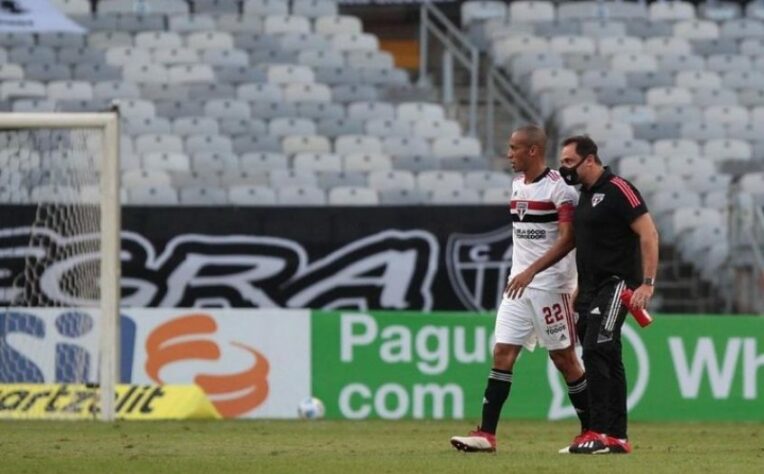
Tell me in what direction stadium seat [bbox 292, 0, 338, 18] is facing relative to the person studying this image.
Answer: facing the viewer

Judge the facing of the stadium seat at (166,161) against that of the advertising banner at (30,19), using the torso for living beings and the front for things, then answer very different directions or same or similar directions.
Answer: same or similar directions

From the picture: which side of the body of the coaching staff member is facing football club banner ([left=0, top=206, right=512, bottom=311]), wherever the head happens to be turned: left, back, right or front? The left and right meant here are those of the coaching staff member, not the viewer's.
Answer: right

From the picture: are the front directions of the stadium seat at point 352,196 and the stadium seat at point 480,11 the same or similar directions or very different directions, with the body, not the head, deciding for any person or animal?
same or similar directions

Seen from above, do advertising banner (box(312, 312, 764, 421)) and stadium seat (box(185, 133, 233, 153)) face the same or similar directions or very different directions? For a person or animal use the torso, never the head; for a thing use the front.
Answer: same or similar directions

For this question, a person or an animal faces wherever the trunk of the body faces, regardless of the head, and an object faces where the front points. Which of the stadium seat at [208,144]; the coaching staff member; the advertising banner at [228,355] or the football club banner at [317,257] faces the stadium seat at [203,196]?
the stadium seat at [208,144]

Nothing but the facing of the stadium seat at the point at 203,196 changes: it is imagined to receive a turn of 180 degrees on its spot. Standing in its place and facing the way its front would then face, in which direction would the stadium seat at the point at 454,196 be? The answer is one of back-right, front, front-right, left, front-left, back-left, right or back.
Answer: right

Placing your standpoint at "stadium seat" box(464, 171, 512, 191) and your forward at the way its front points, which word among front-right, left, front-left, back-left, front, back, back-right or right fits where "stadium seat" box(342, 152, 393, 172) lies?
right

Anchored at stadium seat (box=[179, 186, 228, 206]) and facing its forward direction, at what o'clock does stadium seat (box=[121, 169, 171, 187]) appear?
stadium seat (box=[121, 169, 171, 187]) is roughly at 4 o'clock from stadium seat (box=[179, 186, 228, 206]).

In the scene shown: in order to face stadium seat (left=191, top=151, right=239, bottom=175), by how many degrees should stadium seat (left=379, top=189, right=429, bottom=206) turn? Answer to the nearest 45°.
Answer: approximately 90° to its right

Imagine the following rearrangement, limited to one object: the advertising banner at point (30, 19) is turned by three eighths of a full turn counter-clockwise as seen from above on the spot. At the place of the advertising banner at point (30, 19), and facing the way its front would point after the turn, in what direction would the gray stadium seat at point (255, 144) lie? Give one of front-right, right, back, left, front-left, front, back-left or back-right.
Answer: right

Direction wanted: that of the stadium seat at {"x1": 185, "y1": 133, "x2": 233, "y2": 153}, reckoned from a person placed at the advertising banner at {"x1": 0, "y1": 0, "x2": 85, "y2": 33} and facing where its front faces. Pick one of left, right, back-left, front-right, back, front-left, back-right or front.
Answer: front-left

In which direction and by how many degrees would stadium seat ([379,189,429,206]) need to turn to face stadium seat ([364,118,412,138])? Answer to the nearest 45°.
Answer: approximately 180°

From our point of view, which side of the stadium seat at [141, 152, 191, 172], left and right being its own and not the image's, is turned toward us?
front

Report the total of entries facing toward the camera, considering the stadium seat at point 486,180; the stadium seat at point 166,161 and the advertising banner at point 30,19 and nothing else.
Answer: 3

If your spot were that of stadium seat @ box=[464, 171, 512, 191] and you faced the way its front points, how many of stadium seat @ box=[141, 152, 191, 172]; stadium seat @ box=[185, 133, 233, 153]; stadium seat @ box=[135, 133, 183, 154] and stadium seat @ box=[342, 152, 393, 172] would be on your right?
4

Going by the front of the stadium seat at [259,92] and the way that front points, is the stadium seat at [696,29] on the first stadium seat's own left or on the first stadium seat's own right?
on the first stadium seat's own left

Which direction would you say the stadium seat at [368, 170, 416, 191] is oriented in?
toward the camera

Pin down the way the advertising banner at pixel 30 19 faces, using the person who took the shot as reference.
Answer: facing the viewer
